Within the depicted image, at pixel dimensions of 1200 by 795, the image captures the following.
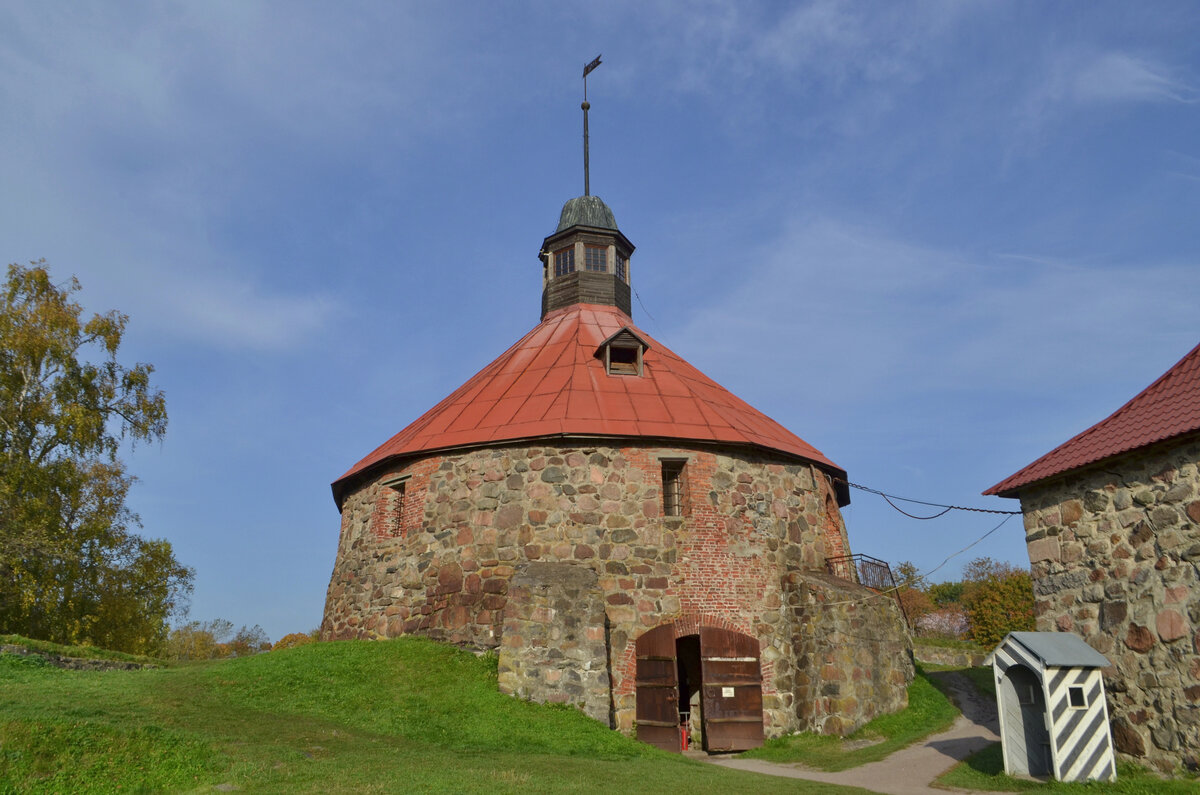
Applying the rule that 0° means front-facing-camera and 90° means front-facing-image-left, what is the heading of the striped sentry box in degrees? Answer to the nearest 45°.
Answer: approximately 45°

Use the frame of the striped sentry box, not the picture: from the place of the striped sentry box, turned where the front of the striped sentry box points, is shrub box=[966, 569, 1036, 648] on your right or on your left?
on your right

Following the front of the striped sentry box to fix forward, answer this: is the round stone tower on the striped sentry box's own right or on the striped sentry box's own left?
on the striped sentry box's own right

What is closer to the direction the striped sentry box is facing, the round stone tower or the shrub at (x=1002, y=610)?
the round stone tower
